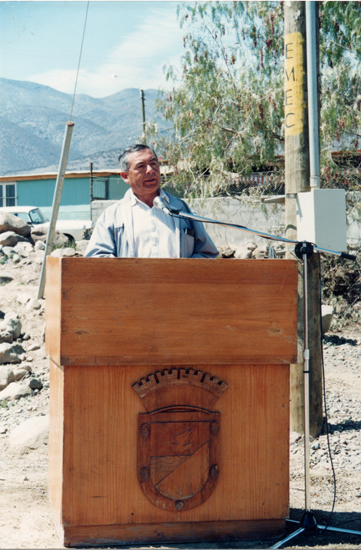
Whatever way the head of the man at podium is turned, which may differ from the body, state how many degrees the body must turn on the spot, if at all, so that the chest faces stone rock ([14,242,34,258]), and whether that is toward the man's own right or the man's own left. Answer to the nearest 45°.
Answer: approximately 180°

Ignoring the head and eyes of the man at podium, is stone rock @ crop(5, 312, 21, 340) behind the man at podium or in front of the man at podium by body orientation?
behind

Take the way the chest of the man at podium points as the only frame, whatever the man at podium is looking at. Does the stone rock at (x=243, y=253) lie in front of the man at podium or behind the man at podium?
behind
